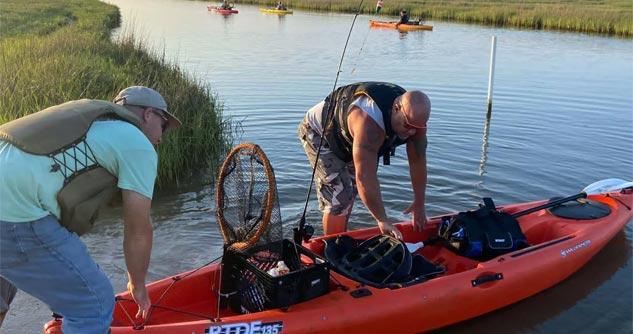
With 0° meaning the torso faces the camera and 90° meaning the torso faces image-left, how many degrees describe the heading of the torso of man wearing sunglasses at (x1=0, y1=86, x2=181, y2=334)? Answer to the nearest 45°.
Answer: approximately 270°

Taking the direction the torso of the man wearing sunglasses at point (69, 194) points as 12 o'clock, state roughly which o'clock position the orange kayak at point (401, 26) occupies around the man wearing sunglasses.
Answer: The orange kayak is roughly at 10 o'clock from the man wearing sunglasses.

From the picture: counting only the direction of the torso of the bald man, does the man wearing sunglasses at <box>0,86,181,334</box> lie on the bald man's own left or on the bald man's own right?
on the bald man's own right

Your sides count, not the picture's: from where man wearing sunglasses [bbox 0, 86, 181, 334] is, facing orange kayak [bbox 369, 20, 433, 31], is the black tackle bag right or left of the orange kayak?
right

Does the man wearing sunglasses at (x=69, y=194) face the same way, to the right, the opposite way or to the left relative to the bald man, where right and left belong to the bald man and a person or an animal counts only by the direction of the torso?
to the left

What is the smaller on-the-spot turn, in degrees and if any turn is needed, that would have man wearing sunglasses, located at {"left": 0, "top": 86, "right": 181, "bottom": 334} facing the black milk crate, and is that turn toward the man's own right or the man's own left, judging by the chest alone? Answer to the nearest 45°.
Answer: approximately 45° to the man's own left

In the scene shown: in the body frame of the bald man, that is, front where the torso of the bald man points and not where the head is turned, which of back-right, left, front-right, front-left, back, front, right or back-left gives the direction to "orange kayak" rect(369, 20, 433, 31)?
back-left

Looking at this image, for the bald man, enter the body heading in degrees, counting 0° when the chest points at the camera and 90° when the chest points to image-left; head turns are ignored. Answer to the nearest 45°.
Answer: approximately 315°

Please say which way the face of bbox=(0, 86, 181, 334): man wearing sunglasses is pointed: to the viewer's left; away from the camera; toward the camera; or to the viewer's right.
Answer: to the viewer's right

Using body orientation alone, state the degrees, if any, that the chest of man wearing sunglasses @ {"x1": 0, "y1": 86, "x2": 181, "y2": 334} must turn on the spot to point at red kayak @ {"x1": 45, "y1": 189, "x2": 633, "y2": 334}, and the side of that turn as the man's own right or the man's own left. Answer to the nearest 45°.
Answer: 0° — they already face it
